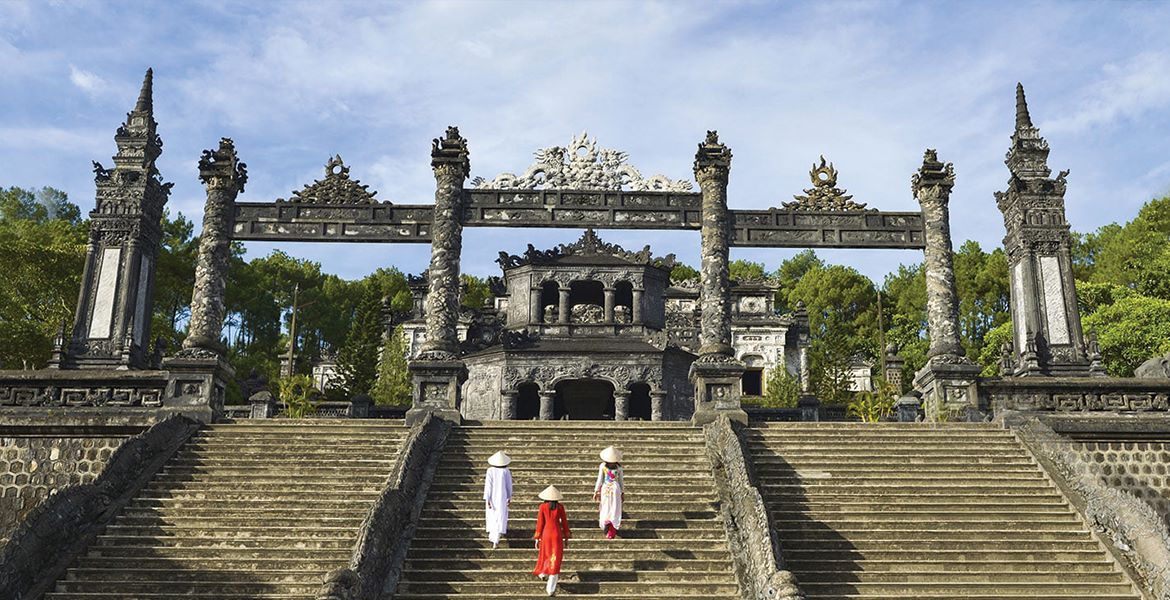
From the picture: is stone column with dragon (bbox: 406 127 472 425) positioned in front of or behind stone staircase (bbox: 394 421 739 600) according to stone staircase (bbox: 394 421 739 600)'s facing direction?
behind

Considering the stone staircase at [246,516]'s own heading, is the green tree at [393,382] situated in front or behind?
behind

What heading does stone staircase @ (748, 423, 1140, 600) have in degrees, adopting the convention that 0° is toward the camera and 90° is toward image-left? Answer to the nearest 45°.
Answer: approximately 0°

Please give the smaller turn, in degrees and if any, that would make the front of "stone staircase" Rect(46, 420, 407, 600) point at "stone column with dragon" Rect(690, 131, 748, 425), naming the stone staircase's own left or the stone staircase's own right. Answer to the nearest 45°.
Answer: approximately 90° to the stone staircase's own left

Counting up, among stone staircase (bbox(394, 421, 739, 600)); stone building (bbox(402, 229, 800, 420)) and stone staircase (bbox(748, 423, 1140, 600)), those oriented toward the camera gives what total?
3

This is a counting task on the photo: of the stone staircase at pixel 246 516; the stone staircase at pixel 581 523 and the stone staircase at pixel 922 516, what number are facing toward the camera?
3

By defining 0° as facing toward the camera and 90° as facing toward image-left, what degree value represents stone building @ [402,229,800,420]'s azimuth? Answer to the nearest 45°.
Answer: approximately 0°

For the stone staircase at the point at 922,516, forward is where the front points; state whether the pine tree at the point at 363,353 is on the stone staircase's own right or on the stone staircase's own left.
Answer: on the stone staircase's own right
